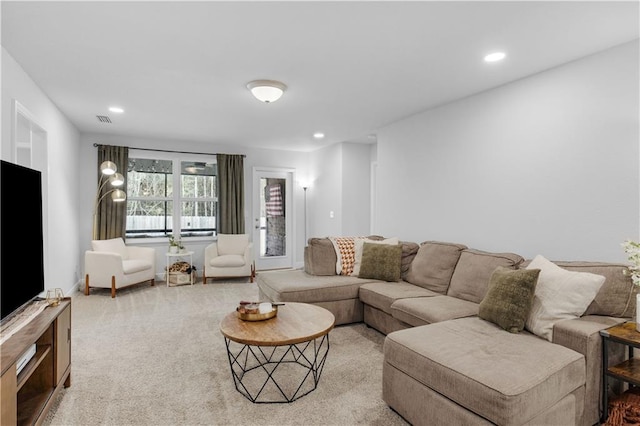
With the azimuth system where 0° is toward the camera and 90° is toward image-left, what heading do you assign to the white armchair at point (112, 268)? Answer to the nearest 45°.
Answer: approximately 315°

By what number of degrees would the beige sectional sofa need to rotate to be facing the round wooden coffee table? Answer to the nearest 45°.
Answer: approximately 45° to its right

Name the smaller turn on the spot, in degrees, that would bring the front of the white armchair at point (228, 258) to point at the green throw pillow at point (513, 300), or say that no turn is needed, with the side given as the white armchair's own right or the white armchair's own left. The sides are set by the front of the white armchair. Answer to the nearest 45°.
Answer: approximately 45° to the white armchair's own left

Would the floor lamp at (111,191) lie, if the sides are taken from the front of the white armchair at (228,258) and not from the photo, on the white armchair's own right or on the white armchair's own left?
on the white armchair's own right

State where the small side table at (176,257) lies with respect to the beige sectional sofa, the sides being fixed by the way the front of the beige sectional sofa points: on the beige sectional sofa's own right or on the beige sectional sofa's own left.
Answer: on the beige sectional sofa's own right

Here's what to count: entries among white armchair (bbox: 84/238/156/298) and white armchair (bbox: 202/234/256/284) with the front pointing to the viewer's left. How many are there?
0

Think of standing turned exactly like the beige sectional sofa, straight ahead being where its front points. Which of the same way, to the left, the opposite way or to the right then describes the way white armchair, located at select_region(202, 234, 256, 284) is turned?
to the left

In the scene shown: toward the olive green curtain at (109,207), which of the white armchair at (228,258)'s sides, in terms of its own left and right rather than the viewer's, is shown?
right

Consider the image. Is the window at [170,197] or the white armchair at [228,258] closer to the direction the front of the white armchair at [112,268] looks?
the white armchair

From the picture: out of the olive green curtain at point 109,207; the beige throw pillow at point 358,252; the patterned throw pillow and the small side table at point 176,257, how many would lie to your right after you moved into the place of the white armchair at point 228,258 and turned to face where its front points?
2

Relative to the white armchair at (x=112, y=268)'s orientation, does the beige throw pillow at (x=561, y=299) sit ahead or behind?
ahead

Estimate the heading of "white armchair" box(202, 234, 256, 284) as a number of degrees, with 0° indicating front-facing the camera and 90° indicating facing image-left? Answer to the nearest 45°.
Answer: approximately 0°

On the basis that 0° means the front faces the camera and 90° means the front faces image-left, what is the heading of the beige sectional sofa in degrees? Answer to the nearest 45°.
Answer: approximately 45°

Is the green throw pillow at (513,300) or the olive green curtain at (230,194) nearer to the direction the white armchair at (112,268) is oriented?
the green throw pillow
